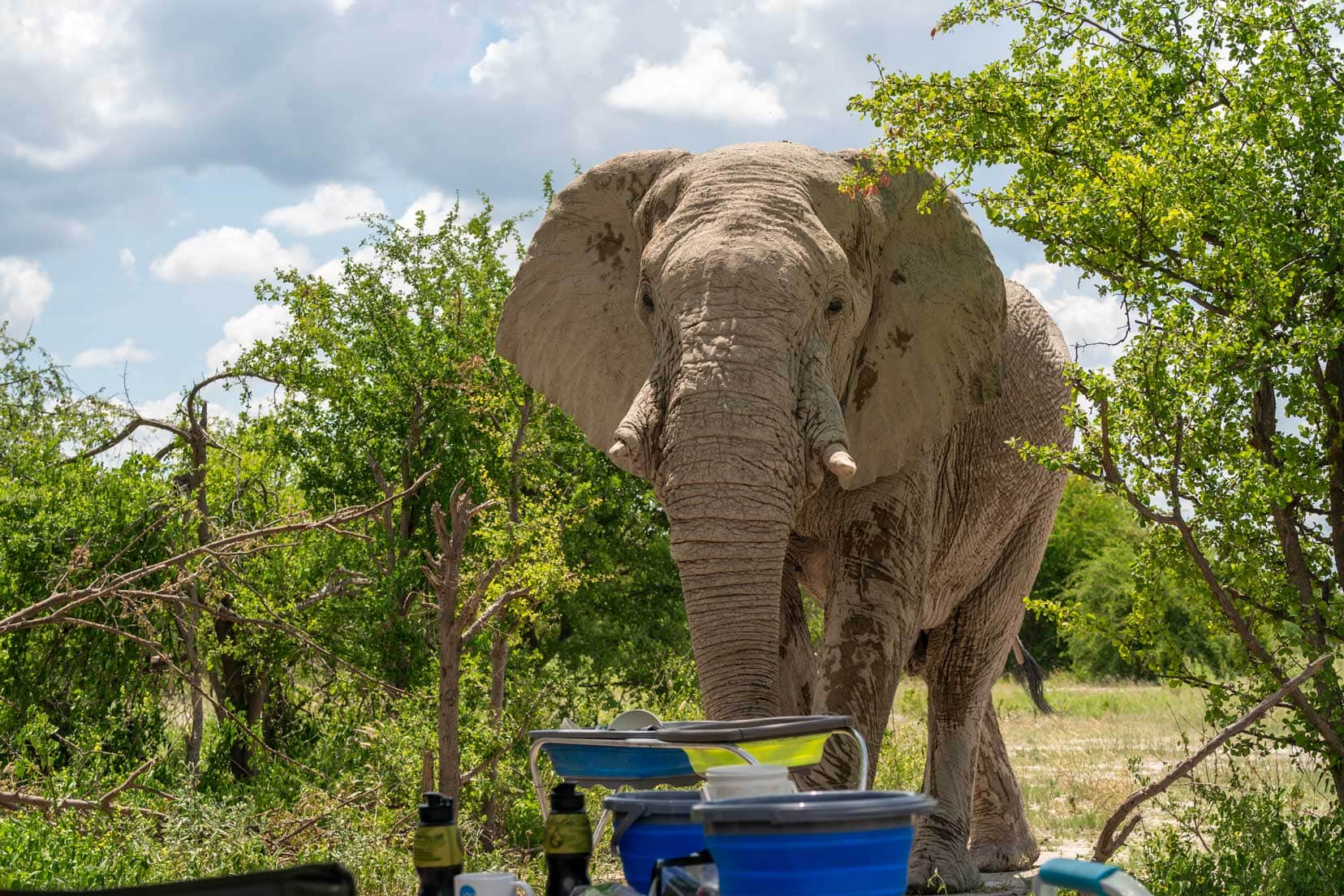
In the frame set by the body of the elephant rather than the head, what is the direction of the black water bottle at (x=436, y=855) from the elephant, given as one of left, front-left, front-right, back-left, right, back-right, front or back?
front-left

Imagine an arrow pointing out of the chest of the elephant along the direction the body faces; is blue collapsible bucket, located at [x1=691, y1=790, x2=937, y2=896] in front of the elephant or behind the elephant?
in front

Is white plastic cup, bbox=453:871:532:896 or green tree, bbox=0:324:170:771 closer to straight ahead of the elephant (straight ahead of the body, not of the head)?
the white plastic cup

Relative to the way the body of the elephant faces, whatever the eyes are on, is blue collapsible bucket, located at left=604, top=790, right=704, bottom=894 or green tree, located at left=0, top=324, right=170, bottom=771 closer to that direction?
the blue collapsible bucket

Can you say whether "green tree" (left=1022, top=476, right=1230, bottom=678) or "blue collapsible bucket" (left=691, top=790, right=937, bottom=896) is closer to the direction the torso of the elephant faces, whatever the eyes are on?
the blue collapsible bucket

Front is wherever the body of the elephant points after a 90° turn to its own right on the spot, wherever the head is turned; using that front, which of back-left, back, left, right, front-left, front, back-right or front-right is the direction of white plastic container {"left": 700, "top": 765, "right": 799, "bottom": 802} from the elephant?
back-left

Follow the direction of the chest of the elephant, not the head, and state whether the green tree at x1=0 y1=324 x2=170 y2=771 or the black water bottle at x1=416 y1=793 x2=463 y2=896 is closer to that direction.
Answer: the black water bottle

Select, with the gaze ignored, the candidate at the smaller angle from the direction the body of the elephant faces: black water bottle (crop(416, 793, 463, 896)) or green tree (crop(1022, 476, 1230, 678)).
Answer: the black water bottle

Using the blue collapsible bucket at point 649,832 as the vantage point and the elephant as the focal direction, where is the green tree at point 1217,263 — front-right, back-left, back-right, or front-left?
front-right

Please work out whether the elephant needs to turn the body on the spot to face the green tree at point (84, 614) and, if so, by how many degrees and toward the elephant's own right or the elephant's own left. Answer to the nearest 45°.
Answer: approximately 90° to the elephant's own right

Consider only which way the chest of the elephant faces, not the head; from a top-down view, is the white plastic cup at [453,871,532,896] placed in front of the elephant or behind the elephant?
in front

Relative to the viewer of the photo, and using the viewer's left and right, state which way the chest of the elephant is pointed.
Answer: facing the viewer and to the left of the viewer
